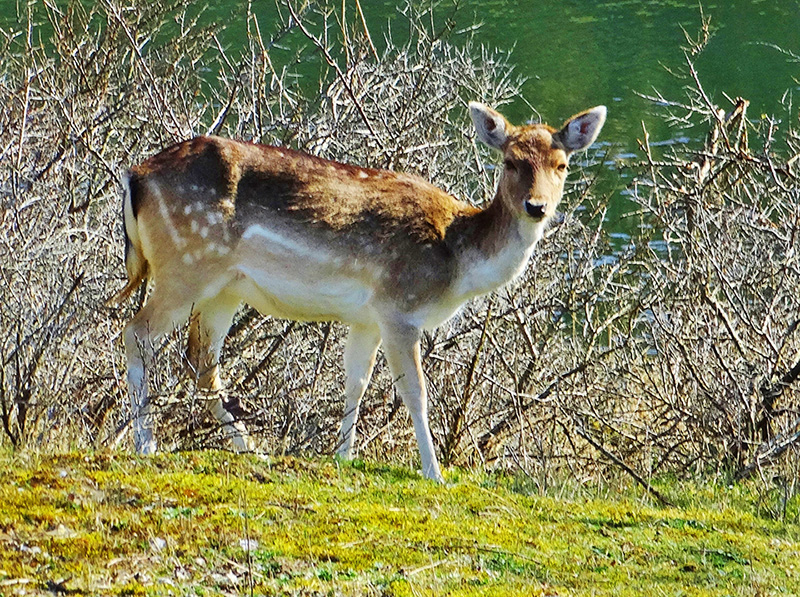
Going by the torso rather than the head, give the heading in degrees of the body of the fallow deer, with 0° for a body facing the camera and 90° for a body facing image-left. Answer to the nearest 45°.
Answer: approximately 270°

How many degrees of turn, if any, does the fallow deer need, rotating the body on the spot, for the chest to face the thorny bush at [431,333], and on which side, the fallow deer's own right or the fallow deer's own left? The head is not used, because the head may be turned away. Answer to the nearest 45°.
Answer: approximately 90° to the fallow deer's own left
